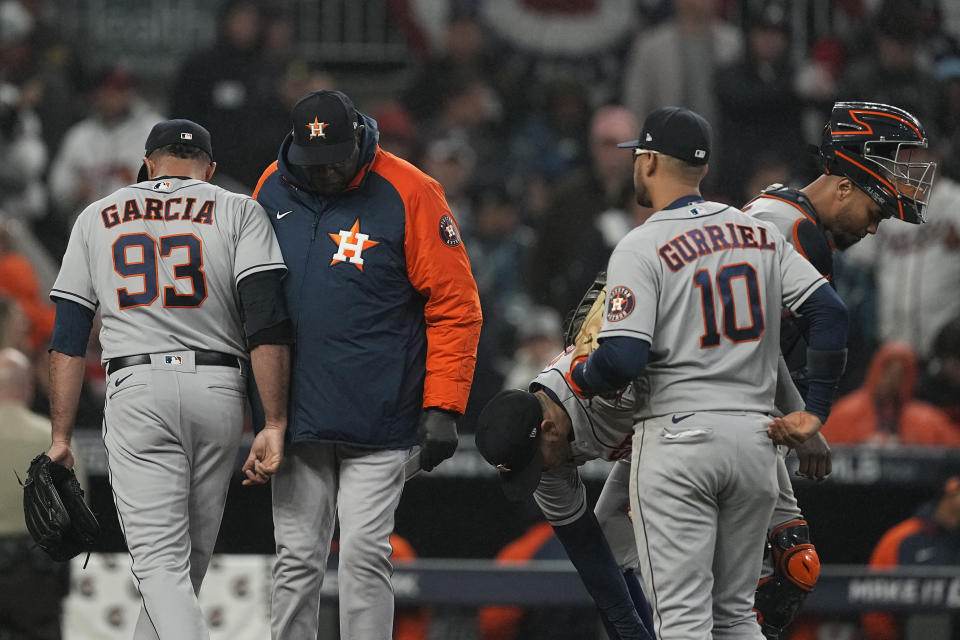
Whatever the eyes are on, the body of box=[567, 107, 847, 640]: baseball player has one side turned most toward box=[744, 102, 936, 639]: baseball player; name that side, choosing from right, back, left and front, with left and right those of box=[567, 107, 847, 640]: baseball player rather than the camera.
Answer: right

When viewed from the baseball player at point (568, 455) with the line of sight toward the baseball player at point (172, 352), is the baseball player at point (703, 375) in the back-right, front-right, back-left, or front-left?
back-left

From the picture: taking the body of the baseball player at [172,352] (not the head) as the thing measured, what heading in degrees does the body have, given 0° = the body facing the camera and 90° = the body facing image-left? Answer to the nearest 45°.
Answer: approximately 180°

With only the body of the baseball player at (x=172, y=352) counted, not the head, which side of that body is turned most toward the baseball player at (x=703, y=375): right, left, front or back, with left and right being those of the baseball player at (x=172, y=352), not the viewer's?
right

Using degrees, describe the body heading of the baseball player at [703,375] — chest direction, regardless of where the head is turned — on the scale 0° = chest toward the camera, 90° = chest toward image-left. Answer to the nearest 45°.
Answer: approximately 135°

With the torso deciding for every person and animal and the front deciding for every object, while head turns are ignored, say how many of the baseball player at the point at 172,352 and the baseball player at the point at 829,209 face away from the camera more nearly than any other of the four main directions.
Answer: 1

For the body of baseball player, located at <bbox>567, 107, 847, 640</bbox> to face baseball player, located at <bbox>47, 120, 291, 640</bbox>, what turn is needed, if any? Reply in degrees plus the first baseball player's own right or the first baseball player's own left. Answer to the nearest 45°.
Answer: approximately 45° to the first baseball player's own left
